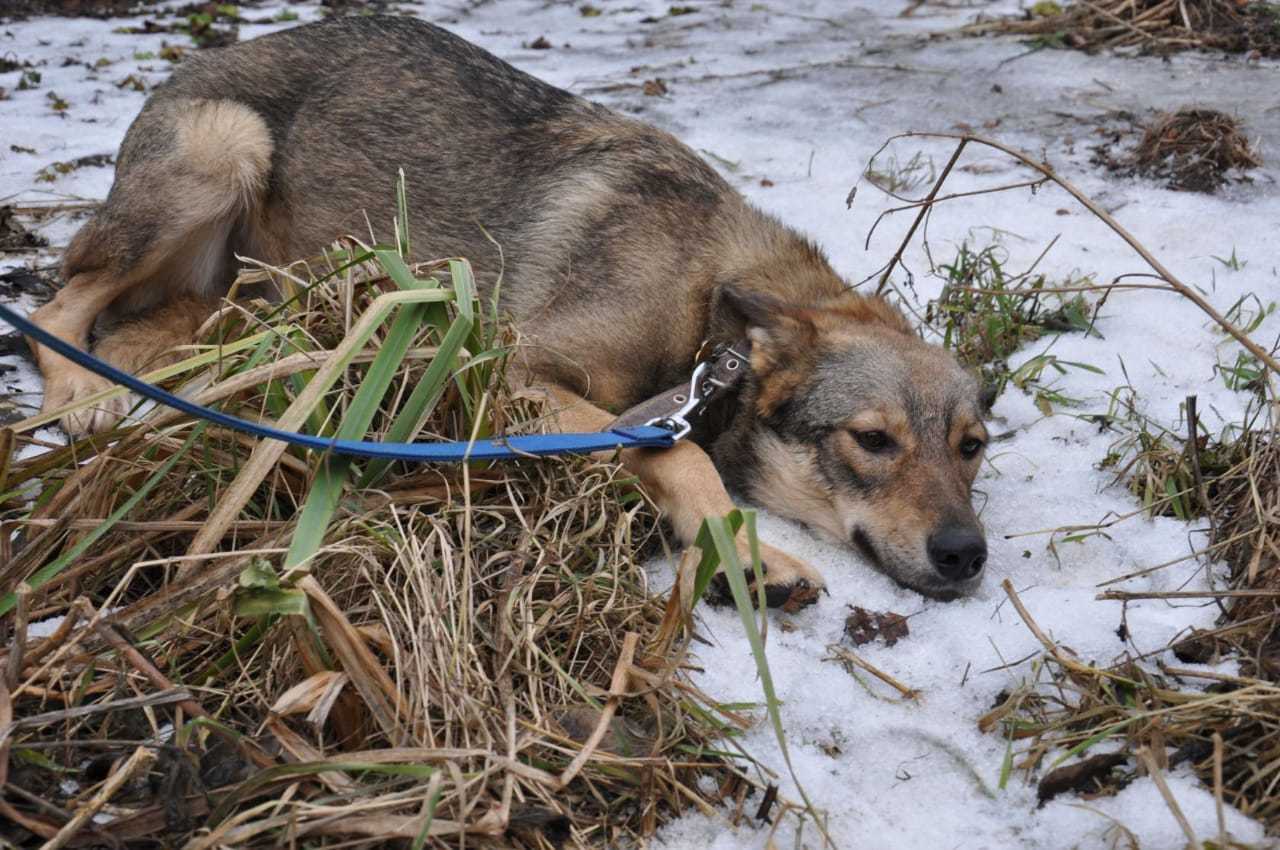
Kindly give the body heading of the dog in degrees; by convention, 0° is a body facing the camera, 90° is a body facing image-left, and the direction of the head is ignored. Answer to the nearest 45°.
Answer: approximately 315°
